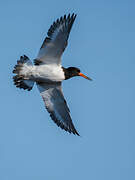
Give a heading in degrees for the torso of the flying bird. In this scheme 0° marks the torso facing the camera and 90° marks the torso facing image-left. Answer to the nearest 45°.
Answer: approximately 270°
